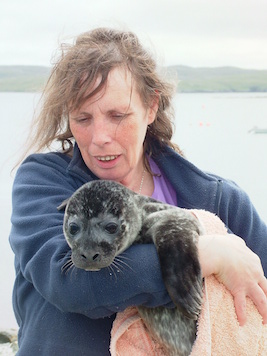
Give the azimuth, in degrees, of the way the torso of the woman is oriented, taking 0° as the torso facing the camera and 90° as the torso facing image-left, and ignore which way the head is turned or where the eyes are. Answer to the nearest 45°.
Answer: approximately 0°

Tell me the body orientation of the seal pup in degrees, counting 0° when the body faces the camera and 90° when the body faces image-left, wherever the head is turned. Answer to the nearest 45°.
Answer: approximately 45°
